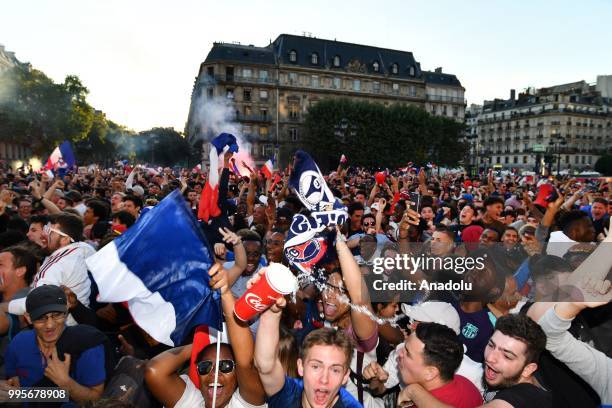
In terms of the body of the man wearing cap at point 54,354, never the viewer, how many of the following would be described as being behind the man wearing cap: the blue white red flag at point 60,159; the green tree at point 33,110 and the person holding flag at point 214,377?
2

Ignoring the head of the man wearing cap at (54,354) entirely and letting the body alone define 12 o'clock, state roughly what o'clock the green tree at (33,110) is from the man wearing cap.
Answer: The green tree is roughly at 6 o'clock from the man wearing cap.

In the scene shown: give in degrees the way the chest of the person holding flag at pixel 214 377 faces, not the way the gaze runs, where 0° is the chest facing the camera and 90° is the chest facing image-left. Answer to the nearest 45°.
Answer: approximately 0°

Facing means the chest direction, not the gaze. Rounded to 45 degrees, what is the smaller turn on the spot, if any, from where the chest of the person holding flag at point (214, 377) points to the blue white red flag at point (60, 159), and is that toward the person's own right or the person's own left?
approximately 180°

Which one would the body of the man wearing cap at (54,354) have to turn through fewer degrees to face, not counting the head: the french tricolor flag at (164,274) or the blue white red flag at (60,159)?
the french tricolor flag

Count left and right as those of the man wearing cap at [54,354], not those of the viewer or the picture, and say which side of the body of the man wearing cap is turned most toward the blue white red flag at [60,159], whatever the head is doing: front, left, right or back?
back

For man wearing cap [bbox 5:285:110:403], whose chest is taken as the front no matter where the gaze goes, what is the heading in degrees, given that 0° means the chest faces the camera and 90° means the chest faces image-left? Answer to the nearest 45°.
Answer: approximately 0°

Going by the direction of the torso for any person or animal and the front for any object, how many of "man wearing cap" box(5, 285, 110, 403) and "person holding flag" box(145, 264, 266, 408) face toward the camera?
2
